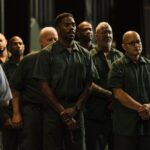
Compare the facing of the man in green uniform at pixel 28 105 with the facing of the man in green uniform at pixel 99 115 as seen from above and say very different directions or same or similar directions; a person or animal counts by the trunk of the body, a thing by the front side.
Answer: same or similar directions

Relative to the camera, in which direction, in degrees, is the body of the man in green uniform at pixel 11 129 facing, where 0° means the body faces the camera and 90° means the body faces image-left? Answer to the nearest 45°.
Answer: approximately 315°

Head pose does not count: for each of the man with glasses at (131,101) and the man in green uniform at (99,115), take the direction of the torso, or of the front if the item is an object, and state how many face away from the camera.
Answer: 0

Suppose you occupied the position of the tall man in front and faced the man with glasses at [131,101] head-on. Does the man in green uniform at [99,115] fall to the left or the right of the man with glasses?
left
